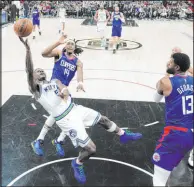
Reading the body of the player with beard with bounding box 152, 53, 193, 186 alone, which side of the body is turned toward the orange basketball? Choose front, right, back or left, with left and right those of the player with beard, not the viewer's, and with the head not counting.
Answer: front

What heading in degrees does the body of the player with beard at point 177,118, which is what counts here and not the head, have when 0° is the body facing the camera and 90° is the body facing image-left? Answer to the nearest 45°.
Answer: approximately 135°

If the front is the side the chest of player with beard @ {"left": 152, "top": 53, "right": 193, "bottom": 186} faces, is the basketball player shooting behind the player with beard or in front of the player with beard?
in front
